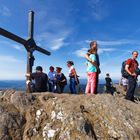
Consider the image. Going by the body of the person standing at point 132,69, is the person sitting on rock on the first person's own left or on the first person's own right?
on the first person's own right

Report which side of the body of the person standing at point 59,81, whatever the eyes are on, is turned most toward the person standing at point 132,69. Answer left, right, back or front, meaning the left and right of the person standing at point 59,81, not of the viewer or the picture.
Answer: left

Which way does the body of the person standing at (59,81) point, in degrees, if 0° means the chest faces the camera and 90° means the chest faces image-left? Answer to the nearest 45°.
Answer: approximately 45°

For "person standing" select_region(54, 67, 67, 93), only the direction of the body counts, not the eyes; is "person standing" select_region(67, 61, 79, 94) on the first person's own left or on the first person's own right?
on the first person's own left

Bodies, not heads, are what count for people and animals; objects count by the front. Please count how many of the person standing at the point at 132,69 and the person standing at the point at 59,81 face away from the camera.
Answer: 0
